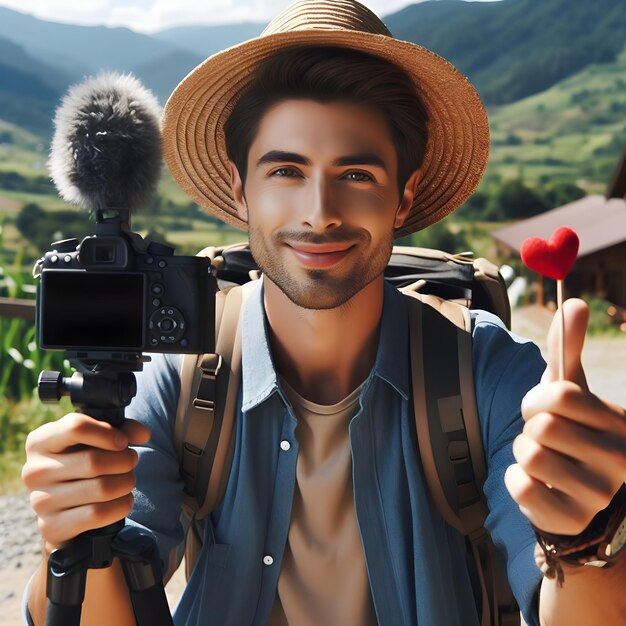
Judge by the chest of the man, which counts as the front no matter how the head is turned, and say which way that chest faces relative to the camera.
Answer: toward the camera

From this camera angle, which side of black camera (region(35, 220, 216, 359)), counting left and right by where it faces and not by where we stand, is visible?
back
